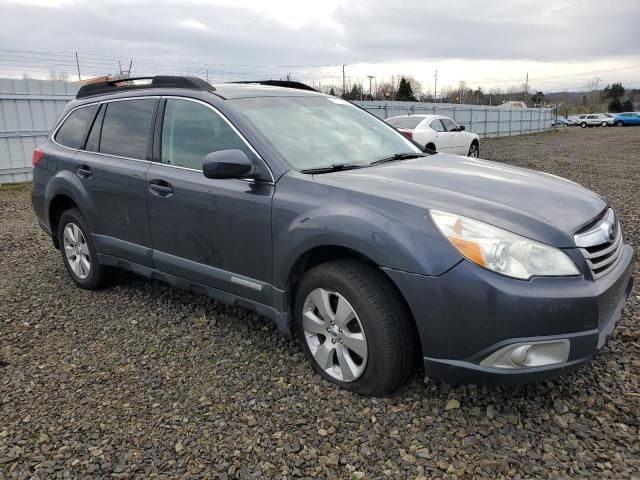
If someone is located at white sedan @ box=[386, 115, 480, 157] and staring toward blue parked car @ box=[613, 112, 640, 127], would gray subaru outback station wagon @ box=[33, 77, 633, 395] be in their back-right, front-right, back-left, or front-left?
back-right

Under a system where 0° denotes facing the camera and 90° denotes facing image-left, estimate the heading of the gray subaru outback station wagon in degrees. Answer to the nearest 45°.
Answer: approximately 315°

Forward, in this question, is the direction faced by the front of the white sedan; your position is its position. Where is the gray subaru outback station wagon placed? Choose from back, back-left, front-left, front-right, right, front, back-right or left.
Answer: back-right

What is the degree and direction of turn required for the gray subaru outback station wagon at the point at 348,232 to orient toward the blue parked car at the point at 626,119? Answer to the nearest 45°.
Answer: approximately 90° to its left

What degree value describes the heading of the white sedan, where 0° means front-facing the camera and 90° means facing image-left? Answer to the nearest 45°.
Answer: approximately 225°

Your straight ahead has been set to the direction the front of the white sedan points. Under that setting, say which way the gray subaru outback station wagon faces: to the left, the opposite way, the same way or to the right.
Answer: to the right

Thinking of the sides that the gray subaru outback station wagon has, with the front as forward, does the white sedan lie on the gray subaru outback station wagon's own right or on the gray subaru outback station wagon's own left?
on the gray subaru outback station wagon's own left
